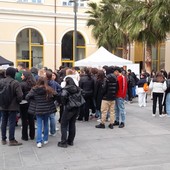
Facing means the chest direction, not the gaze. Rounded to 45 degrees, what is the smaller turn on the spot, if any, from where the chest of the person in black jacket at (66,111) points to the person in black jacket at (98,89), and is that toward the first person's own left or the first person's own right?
approximately 45° to the first person's own right

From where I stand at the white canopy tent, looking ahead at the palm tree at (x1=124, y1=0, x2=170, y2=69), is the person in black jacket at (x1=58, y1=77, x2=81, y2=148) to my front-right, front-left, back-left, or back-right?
back-right

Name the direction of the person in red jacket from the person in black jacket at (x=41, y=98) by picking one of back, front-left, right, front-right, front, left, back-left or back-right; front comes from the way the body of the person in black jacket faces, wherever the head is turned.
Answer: front-right

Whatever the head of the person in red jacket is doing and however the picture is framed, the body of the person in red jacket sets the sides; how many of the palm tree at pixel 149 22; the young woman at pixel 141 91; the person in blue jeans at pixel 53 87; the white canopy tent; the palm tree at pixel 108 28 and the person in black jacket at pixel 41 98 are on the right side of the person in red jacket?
4

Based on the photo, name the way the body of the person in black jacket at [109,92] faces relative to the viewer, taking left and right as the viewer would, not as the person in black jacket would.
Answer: facing away from the viewer and to the left of the viewer

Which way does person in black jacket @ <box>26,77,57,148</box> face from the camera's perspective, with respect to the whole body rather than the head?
away from the camera

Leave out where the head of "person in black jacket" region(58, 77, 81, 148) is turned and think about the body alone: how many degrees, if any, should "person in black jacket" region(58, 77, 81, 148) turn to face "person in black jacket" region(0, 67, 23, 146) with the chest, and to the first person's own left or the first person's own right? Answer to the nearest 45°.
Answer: approximately 45° to the first person's own left

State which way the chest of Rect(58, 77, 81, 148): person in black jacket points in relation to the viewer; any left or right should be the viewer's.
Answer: facing away from the viewer and to the left of the viewer

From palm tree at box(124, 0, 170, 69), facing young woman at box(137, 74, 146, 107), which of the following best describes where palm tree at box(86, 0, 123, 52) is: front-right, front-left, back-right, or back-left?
back-right

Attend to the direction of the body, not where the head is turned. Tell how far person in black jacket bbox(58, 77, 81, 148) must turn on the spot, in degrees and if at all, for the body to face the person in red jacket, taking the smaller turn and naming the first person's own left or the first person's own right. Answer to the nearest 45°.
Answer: approximately 90° to the first person's own right

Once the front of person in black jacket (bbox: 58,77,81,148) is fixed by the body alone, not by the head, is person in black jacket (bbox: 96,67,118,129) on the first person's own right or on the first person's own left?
on the first person's own right

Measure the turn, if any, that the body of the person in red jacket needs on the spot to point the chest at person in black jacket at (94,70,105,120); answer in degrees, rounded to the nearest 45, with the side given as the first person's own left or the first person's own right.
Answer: approximately 45° to the first person's own right

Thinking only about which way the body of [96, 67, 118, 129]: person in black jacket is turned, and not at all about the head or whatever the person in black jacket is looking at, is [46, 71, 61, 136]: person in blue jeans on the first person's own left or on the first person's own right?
on the first person's own left

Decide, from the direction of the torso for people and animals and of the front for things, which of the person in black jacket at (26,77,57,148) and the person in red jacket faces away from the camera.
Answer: the person in black jacket
